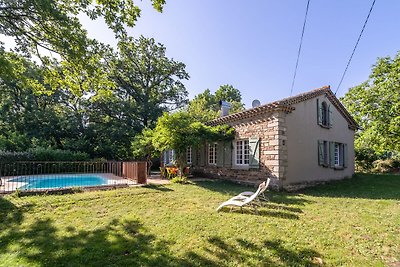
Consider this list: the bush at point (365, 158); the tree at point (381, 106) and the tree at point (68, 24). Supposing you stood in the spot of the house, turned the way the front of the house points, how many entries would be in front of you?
1

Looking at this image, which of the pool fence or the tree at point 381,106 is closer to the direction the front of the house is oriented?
the pool fence

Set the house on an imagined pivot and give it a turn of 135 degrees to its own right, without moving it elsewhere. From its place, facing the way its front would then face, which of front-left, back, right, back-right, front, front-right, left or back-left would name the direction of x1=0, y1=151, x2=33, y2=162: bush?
left

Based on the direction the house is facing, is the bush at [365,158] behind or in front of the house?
behind

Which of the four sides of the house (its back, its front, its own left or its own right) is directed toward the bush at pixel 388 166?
back

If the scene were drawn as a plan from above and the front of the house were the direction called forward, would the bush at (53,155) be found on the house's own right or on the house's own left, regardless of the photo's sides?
on the house's own right

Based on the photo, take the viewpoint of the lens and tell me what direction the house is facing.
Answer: facing the viewer and to the left of the viewer

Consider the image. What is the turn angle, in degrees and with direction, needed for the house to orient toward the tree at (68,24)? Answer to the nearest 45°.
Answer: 0° — it already faces it

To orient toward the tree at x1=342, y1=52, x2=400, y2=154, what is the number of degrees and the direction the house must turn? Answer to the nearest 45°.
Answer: approximately 180°
